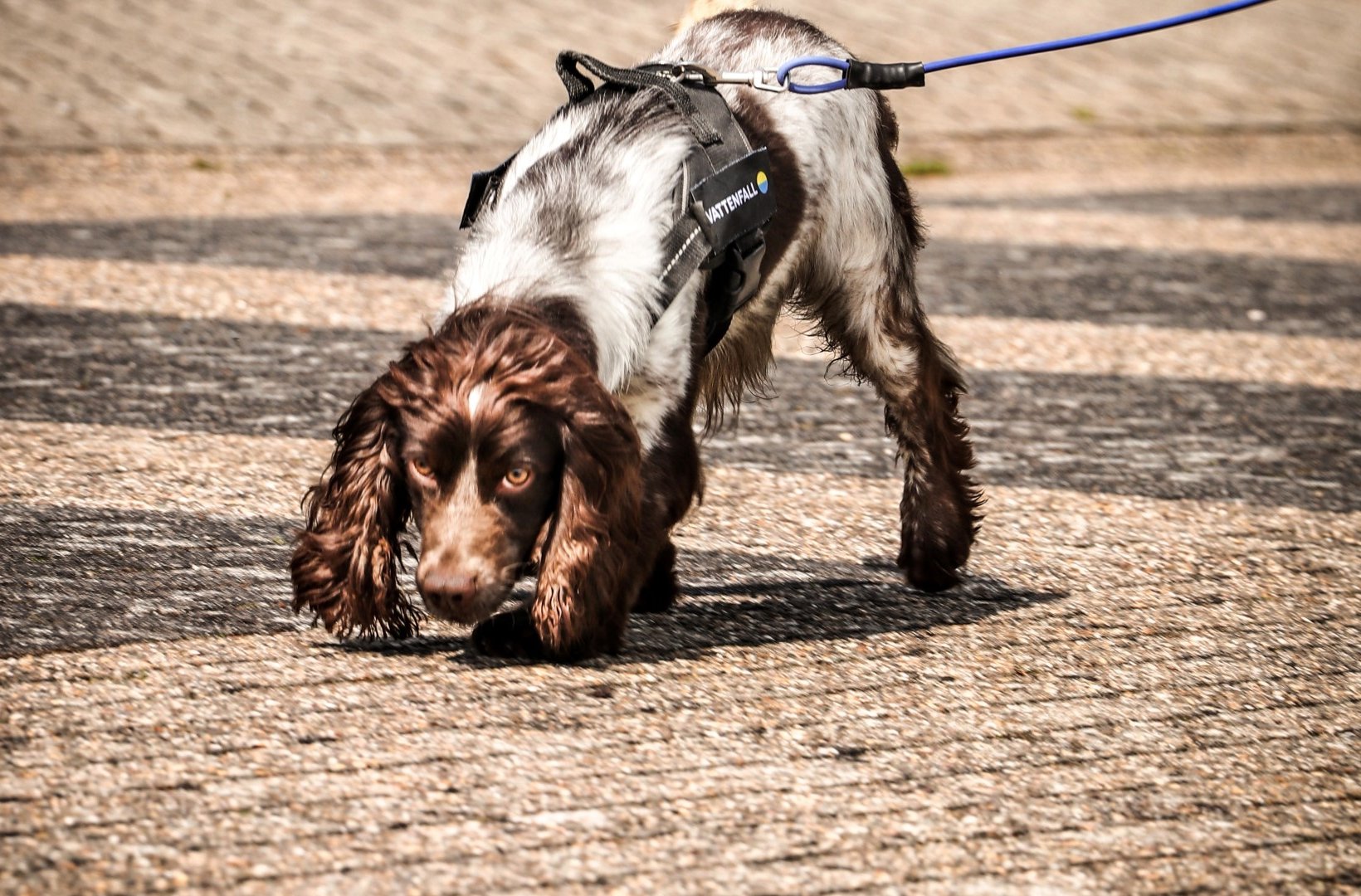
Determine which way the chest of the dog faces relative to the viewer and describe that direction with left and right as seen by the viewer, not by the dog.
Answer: facing the viewer and to the left of the viewer

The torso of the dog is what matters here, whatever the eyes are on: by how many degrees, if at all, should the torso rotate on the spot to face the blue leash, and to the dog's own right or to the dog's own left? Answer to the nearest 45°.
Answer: approximately 180°

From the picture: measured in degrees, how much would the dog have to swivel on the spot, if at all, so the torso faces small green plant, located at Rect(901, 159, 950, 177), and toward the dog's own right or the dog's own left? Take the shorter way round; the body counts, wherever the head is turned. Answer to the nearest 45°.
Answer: approximately 135° to the dog's own right
